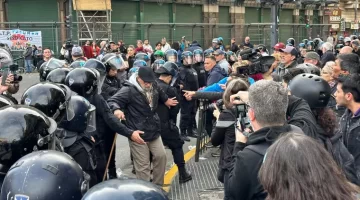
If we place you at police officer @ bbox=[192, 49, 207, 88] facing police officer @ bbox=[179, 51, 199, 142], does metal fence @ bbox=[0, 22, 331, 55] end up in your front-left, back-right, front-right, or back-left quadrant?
back-right

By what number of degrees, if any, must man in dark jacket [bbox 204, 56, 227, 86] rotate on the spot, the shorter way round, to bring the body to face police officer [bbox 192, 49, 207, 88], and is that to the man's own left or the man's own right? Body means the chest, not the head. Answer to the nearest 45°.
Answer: approximately 90° to the man's own right

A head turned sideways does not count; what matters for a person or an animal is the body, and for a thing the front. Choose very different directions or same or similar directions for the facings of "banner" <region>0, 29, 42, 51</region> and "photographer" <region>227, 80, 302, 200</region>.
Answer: very different directions

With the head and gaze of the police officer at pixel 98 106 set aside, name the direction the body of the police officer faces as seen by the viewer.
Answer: to the viewer's right

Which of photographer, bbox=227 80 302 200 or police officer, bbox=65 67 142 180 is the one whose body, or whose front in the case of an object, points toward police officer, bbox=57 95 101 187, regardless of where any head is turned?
the photographer

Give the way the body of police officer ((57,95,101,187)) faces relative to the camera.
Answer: to the viewer's right

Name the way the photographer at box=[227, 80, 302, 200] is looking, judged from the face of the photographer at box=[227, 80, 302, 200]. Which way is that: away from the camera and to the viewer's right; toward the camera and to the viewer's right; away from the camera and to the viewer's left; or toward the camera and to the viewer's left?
away from the camera and to the viewer's left
